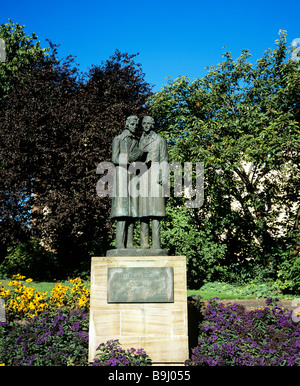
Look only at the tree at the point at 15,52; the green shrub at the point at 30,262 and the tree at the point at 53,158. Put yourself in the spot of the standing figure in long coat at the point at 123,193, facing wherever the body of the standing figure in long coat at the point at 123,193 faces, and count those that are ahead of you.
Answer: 0

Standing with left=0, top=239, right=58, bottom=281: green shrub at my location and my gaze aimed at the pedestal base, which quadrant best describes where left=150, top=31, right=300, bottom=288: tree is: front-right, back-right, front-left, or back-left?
front-left

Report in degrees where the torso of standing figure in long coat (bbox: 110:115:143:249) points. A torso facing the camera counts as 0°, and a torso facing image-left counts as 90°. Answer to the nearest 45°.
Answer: approximately 315°

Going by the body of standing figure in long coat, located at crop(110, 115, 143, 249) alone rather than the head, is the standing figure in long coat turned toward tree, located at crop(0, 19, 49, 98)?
no

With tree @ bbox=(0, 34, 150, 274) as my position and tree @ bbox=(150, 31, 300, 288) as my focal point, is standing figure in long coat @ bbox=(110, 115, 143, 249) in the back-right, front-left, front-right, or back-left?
front-right

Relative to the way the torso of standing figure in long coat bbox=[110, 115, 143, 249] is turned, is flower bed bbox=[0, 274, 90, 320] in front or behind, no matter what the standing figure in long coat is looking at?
behind

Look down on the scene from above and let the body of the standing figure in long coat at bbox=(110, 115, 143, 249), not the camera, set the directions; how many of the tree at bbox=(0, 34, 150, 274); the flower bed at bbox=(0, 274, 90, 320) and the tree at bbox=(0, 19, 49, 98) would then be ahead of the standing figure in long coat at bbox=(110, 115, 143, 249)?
0
